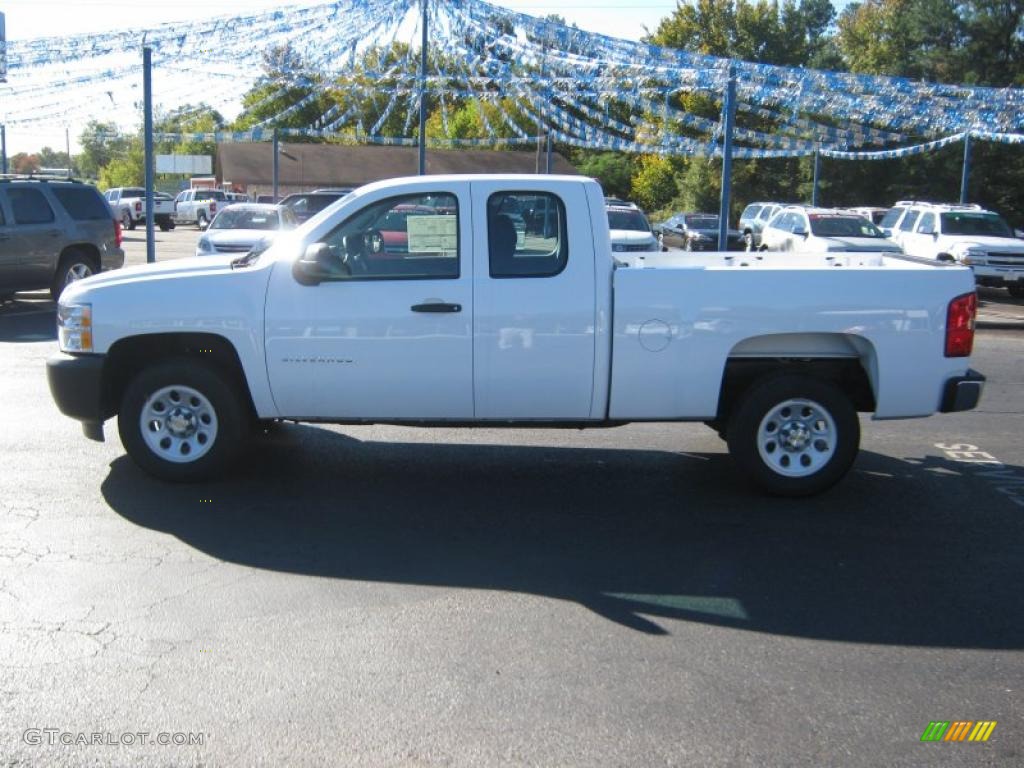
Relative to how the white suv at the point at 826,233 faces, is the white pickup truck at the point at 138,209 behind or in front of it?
behind

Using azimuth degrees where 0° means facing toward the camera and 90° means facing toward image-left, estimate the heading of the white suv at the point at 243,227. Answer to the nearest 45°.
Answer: approximately 45°

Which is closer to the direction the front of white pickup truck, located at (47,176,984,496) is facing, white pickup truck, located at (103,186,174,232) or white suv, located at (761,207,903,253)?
the white pickup truck

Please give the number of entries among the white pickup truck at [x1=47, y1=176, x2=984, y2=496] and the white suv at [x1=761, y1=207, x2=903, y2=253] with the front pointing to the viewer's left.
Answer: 1

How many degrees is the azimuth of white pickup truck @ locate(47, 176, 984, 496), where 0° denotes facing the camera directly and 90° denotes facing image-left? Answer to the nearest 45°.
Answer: approximately 90°

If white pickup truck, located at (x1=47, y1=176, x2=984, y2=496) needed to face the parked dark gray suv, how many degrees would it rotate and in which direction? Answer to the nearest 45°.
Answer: approximately 45° to its right

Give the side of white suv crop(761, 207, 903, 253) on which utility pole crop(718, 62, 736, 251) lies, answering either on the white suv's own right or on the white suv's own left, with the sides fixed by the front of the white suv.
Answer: on the white suv's own right

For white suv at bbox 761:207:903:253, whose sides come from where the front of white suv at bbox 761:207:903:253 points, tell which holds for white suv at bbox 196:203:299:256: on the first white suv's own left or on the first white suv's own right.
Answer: on the first white suv's own right

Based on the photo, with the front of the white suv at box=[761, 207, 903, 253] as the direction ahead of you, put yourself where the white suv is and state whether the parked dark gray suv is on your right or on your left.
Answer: on your right

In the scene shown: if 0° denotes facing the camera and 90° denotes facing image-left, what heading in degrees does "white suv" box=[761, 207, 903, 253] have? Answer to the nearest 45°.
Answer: approximately 315°
